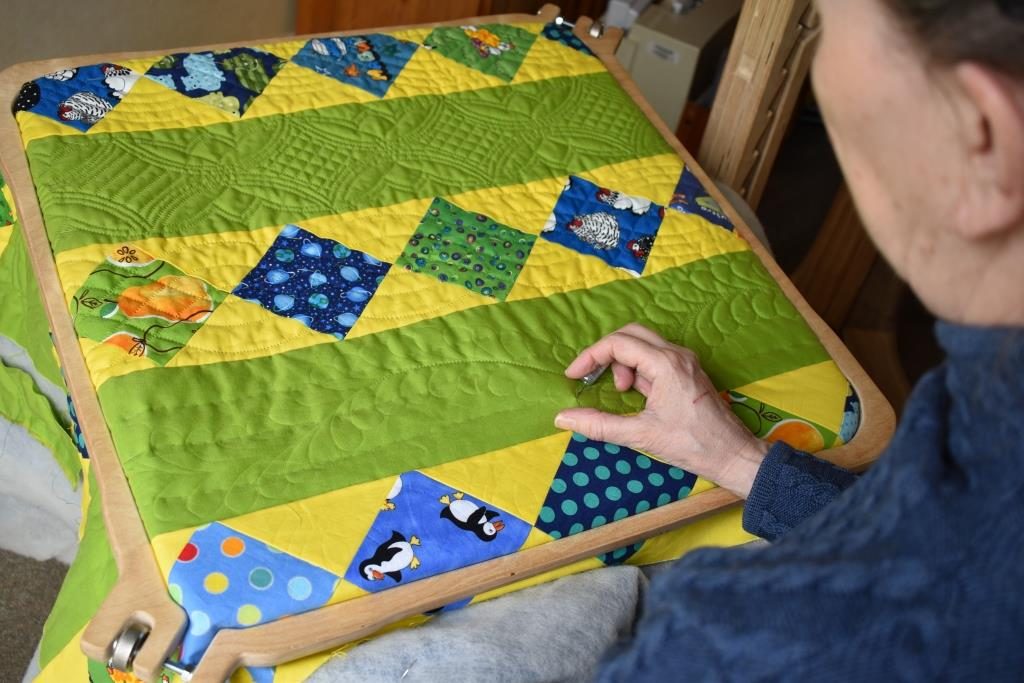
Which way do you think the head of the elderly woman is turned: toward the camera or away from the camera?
away from the camera

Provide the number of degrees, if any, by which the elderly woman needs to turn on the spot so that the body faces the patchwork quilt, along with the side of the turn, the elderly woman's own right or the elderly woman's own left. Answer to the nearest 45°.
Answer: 0° — they already face it

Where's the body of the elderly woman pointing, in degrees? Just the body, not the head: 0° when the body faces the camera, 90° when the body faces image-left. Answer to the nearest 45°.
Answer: approximately 135°
